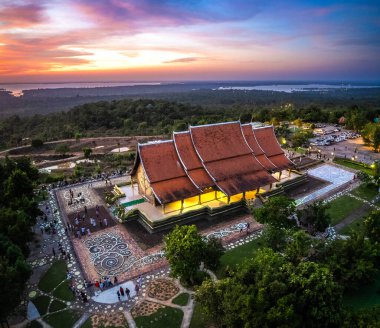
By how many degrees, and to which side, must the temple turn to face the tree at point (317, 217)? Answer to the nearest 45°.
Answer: approximately 90° to its left

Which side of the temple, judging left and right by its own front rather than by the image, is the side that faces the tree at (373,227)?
left

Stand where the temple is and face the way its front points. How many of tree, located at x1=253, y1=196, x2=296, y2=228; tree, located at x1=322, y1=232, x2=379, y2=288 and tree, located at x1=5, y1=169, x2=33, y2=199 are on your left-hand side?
2

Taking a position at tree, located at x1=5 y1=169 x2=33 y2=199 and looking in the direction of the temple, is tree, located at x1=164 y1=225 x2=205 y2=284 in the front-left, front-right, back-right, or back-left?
front-right

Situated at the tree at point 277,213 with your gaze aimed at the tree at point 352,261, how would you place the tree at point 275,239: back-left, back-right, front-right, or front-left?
front-right

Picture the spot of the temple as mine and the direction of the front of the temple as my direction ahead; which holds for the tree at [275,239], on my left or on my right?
on my left

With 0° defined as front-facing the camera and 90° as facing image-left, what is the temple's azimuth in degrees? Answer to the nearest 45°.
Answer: approximately 45°

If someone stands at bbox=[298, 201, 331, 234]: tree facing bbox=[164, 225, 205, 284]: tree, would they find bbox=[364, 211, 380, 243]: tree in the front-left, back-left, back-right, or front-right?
back-left

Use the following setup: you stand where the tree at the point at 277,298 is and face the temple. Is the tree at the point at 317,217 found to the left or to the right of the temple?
right

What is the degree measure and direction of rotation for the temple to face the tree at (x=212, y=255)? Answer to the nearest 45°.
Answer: approximately 45° to its left
